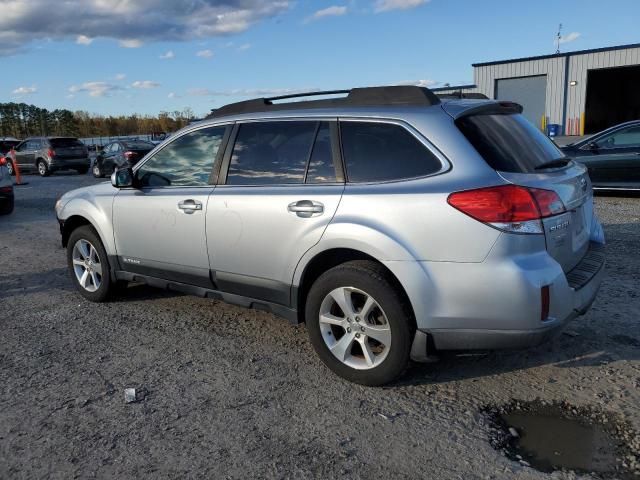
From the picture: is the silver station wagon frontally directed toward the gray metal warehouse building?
no

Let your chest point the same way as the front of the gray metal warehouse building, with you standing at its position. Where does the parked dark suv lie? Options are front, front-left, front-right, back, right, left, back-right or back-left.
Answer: front

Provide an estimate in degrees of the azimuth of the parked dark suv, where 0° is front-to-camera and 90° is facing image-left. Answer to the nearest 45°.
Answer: approximately 135°

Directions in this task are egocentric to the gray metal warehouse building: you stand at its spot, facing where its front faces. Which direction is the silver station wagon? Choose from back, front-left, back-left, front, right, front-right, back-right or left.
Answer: front-left

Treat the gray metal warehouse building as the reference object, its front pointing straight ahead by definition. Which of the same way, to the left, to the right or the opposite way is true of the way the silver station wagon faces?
to the right

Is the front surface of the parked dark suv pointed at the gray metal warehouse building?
no

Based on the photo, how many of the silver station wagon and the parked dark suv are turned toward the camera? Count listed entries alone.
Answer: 0

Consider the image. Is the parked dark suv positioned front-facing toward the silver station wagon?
no

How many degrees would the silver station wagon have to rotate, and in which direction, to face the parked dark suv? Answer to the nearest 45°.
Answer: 0° — it already faces it

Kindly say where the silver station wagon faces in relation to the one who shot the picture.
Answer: facing away from the viewer and to the left of the viewer

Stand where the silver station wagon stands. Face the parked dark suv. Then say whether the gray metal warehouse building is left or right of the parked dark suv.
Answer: right

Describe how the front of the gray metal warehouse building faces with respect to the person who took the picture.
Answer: facing the viewer and to the left of the viewer
